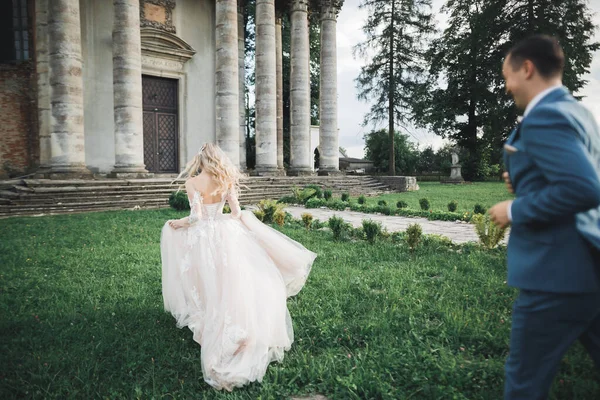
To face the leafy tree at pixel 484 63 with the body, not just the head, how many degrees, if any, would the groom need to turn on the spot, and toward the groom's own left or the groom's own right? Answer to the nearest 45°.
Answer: approximately 90° to the groom's own right

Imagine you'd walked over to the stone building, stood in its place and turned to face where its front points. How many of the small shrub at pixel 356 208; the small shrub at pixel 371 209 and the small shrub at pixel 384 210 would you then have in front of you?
3

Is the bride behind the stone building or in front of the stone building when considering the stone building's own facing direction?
in front

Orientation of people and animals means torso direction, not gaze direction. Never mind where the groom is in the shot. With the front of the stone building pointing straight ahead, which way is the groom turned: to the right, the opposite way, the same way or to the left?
the opposite way

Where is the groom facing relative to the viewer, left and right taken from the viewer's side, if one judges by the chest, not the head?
facing to the left of the viewer

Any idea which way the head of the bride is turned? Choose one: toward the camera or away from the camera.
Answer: away from the camera

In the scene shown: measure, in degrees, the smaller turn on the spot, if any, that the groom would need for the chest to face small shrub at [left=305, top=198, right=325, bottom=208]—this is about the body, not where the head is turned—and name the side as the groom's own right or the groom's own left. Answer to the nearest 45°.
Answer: approximately 45° to the groom's own right

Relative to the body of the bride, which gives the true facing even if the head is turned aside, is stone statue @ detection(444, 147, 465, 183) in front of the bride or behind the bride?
in front

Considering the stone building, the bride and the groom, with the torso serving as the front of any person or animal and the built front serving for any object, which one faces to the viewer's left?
the groom

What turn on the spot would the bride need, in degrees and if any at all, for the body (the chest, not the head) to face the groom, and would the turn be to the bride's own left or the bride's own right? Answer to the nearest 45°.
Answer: approximately 135° to the bride's own right

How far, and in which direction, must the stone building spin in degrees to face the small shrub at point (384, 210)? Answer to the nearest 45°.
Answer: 0° — it already faces it

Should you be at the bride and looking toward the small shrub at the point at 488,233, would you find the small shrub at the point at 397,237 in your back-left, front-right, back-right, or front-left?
front-left

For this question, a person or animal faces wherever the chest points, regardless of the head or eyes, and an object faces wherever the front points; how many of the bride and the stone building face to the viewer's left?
0

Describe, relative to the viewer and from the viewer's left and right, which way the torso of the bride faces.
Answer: facing away from the viewer

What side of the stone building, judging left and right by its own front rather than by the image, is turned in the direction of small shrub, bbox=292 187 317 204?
front

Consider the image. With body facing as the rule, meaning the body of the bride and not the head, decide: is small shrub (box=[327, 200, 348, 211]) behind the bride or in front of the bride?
in front

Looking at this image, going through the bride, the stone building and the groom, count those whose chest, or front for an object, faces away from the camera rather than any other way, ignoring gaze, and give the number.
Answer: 1
